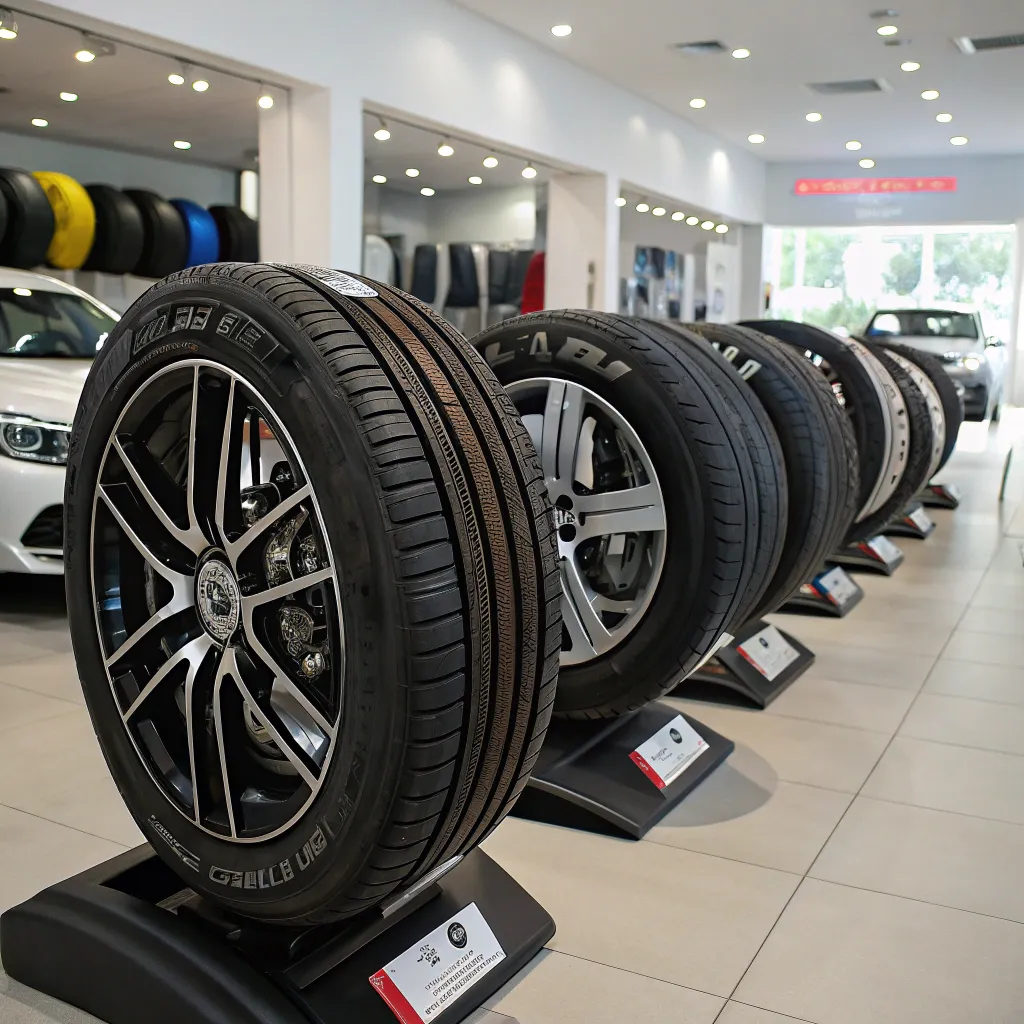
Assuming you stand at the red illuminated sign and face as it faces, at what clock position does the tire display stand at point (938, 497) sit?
The tire display stand is roughly at 12 o'clock from the red illuminated sign.

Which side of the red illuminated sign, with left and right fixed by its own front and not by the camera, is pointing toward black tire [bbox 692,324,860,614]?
front

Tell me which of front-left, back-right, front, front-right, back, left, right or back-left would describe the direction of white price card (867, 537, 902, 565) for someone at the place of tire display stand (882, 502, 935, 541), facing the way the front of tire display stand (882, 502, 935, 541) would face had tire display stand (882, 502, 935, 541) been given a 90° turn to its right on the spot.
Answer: front-left

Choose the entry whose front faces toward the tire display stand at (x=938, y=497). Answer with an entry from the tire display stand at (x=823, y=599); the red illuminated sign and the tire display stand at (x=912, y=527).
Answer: the red illuminated sign

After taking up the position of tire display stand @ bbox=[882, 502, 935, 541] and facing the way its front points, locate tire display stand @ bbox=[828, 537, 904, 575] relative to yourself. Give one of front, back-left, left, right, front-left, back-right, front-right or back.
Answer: front-right

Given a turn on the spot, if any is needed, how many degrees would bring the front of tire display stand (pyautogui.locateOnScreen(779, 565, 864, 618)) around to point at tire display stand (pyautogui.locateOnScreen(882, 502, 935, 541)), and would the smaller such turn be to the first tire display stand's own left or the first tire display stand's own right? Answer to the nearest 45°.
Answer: approximately 135° to the first tire display stand's own left

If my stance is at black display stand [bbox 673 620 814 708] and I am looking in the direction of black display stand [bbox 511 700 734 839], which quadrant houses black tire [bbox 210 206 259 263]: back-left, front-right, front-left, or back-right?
back-right

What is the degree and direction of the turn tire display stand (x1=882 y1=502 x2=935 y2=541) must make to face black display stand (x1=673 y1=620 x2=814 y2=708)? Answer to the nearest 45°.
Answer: approximately 45° to its right

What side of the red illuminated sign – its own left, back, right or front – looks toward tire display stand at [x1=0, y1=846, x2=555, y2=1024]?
front

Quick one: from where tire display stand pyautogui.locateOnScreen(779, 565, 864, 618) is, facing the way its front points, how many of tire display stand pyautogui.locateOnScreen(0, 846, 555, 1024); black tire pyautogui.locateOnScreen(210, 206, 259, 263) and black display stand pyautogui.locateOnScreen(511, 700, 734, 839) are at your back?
1

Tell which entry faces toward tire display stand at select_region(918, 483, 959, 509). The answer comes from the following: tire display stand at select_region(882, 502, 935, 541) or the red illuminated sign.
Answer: the red illuminated sign

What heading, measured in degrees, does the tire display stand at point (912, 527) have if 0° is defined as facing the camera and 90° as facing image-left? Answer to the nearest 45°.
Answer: approximately 315°

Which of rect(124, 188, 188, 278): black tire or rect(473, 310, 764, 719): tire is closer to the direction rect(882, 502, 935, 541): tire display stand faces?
the tire
